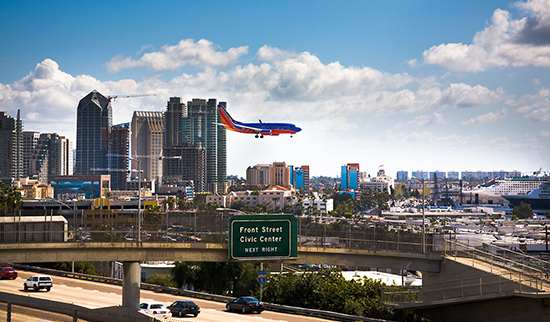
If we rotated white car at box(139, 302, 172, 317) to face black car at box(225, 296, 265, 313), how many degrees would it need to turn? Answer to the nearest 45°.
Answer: approximately 90° to its right

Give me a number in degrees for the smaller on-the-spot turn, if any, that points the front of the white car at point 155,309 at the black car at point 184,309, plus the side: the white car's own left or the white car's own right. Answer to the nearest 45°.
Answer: approximately 90° to the white car's own right

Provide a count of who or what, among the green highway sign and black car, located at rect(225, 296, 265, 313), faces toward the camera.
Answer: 1

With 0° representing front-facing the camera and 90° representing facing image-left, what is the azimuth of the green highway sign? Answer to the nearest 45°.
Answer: approximately 0°

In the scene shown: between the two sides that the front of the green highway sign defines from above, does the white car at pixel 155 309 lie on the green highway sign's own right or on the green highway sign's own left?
on the green highway sign's own right
